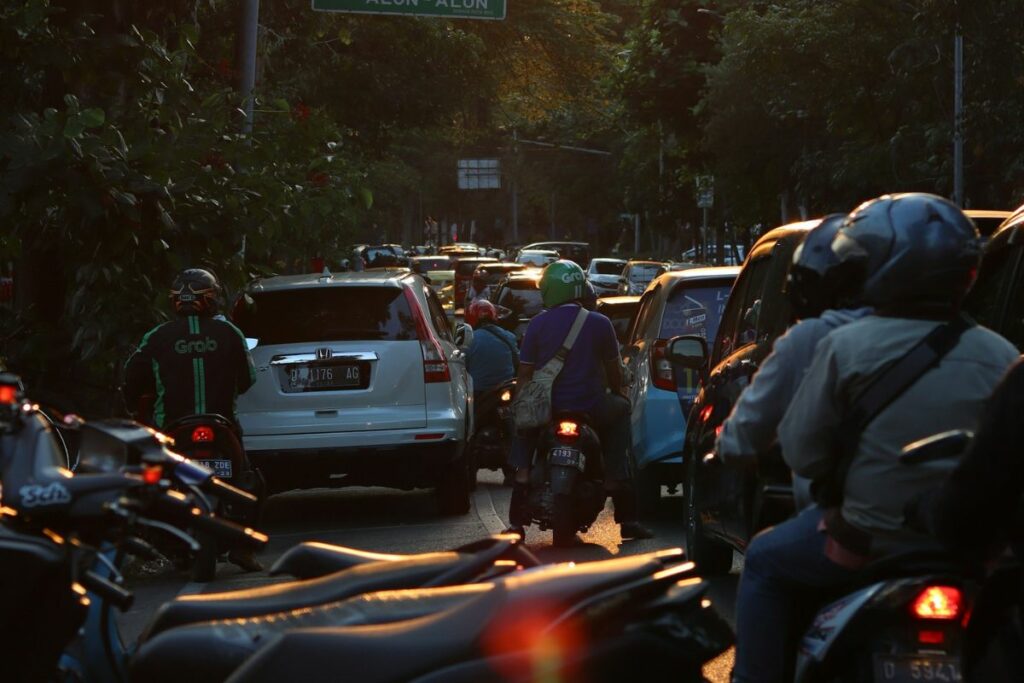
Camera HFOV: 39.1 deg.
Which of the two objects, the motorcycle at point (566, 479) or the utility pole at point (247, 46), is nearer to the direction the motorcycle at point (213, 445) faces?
the utility pole

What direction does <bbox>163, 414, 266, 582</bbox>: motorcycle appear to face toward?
away from the camera

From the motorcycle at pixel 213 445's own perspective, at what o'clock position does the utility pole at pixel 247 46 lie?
The utility pole is roughly at 12 o'clock from the motorcycle.

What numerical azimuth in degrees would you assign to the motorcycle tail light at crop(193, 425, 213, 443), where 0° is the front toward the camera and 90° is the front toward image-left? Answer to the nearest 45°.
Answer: approximately 0°

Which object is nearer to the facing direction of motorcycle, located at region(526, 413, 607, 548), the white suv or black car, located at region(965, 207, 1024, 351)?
the white suv

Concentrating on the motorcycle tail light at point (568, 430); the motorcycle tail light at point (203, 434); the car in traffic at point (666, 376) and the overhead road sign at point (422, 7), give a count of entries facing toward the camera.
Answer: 3

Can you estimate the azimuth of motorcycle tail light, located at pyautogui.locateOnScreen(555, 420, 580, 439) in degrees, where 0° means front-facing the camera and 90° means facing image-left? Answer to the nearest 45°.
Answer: approximately 0°

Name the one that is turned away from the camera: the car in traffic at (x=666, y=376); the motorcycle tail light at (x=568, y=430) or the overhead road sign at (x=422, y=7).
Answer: the car in traffic

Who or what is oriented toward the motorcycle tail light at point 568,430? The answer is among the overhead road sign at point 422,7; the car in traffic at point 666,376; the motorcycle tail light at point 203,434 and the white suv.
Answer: the overhead road sign

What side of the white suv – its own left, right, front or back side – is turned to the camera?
back

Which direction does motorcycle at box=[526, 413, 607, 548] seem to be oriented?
away from the camera

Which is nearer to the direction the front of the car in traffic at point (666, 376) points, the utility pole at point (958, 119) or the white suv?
the utility pole

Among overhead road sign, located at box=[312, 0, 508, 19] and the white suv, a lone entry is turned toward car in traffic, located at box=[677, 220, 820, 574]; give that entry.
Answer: the overhead road sign

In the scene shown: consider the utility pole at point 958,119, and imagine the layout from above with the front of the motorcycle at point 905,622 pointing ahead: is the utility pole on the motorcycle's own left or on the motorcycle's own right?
on the motorcycle's own right

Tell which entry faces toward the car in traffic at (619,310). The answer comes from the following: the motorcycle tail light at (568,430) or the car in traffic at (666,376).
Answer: the car in traffic at (666,376)
